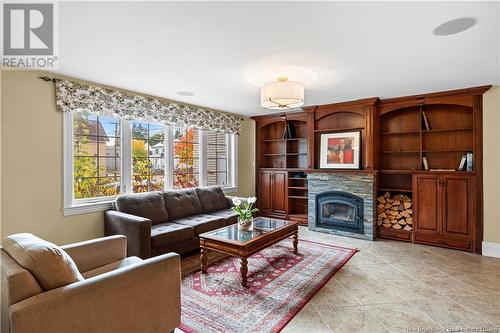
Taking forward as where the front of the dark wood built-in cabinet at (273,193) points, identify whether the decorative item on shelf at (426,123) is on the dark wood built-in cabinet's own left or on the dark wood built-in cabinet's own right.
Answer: on the dark wood built-in cabinet's own left

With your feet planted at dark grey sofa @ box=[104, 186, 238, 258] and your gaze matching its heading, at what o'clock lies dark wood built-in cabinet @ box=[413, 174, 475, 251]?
The dark wood built-in cabinet is roughly at 11 o'clock from the dark grey sofa.

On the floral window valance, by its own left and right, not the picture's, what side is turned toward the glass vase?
front

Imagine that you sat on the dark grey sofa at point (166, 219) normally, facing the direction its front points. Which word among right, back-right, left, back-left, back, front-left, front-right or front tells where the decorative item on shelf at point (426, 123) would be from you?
front-left

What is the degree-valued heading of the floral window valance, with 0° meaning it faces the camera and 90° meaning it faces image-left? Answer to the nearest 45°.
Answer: approximately 315°

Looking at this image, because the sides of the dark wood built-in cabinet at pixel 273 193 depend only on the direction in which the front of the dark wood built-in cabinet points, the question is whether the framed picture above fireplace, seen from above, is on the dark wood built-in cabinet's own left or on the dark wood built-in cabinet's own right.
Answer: on the dark wood built-in cabinet's own left

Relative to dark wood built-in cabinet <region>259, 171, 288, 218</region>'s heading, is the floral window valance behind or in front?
in front

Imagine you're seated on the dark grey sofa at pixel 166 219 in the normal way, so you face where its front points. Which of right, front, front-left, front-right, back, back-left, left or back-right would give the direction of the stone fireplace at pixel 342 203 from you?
front-left

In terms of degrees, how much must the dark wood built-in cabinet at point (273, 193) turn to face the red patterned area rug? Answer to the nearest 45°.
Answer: approximately 45° to its left

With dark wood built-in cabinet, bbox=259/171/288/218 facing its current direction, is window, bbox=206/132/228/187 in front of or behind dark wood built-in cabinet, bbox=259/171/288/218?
in front

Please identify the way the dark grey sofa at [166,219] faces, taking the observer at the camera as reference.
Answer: facing the viewer and to the right of the viewer

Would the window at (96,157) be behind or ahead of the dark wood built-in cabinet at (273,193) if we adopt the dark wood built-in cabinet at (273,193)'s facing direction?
ahead

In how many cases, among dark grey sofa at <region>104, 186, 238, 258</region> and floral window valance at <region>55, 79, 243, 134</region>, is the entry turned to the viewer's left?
0

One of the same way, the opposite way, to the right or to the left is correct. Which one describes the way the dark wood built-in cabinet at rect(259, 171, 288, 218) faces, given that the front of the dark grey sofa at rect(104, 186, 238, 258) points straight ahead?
to the right
